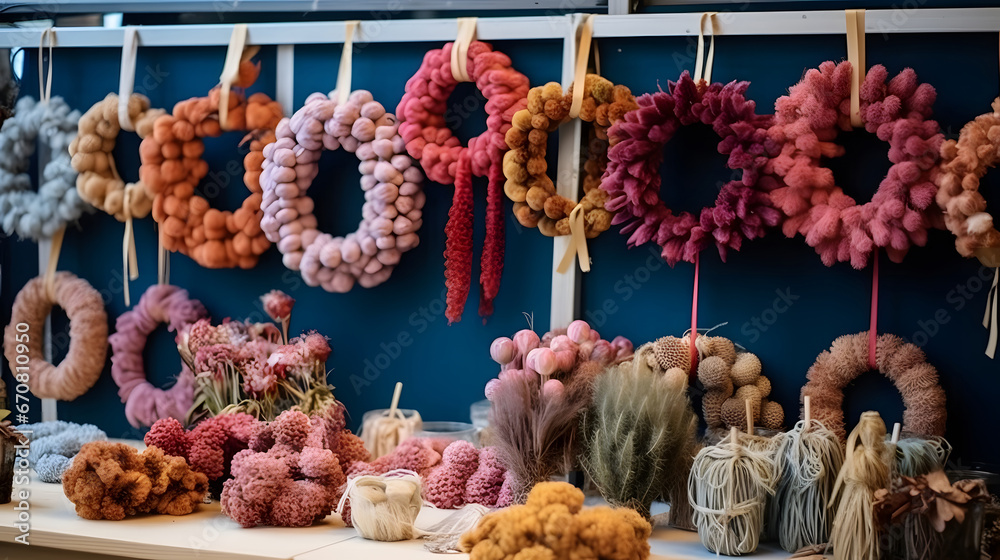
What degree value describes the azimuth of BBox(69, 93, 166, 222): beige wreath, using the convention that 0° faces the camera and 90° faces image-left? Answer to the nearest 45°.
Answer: approximately 0°

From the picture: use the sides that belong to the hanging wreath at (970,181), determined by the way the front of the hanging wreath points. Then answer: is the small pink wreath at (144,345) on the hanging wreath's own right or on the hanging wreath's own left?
on the hanging wreath's own right

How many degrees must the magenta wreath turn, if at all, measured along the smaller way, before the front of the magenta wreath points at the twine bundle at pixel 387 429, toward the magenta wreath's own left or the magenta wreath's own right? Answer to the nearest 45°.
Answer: approximately 90° to the magenta wreath's own right

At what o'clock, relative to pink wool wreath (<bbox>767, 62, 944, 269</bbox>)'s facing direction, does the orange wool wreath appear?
The orange wool wreath is roughly at 3 o'clock from the pink wool wreath.

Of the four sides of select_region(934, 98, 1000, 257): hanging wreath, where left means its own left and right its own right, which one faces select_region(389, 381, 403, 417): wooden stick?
right

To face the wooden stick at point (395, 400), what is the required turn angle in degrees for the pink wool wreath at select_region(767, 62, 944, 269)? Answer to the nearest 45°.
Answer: approximately 90° to its right
